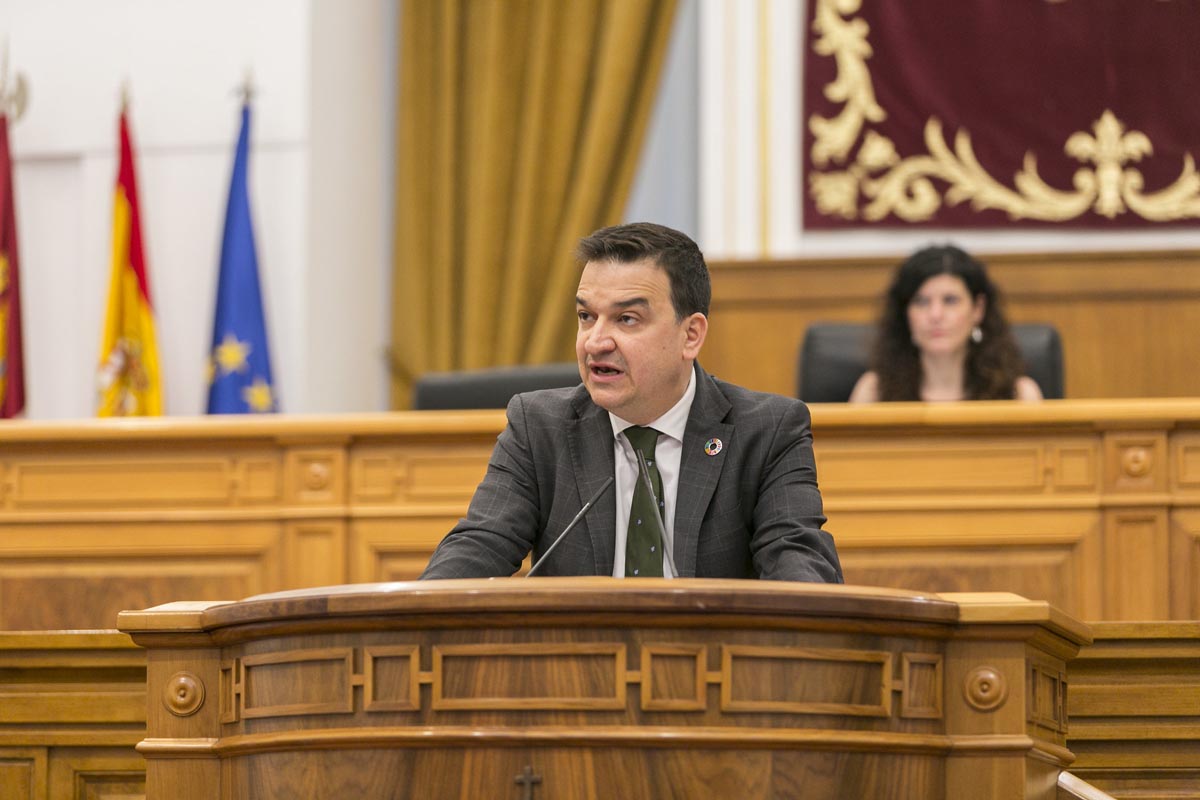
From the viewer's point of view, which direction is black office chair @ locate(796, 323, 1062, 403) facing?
toward the camera

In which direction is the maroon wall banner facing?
toward the camera

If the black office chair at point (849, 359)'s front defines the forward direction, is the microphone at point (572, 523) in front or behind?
in front

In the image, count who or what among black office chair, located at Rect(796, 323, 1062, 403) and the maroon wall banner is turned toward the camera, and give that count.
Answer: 2

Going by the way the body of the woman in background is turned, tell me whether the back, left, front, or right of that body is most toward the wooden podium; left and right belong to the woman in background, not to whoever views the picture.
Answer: front

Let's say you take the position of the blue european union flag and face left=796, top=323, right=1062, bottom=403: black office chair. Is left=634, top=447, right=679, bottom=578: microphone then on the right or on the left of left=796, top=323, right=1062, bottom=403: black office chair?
right

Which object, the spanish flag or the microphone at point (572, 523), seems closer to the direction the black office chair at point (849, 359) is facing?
the microphone

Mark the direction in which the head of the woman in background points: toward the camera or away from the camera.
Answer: toward the camera

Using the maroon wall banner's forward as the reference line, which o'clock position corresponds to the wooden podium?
The wooden podium is roughly at 12 o'clock from the maroon wall banner.

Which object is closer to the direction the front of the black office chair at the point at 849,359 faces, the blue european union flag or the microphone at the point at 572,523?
the microphone

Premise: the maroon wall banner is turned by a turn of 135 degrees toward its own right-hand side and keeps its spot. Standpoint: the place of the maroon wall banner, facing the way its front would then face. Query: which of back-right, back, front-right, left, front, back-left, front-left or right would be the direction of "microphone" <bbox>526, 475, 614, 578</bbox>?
back-left

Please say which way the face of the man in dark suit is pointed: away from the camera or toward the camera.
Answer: toward the camera

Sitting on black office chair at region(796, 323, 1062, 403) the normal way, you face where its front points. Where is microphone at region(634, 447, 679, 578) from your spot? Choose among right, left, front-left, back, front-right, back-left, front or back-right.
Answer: front

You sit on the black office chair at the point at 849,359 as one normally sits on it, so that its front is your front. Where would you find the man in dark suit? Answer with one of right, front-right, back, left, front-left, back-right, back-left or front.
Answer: front

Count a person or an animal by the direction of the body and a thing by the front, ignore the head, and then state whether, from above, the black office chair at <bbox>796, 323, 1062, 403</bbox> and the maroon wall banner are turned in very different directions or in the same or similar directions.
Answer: same or similar directions

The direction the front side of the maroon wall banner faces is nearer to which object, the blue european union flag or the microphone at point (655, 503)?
the microphone
